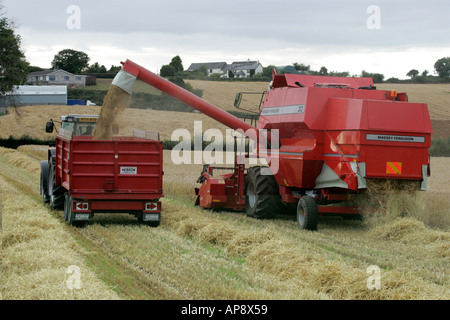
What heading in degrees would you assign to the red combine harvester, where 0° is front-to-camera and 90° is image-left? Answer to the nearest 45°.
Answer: approximately 135°

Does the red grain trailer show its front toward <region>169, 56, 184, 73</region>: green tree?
yes

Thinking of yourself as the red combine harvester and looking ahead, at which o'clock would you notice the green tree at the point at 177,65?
The green tree is roughly at 1 o'clock from the red combine harvester.

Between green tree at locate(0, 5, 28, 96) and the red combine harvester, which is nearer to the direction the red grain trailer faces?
the green tree

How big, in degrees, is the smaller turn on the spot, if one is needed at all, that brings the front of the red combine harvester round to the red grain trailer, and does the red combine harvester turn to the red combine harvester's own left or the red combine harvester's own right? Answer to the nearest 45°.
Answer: approximately 45° to the red combine harvester's own left

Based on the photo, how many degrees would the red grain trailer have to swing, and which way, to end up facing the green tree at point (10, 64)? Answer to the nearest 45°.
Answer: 0° — it already faces it

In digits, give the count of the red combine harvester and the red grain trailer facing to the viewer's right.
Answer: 0

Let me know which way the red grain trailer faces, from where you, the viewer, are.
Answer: facing away from the viewer
